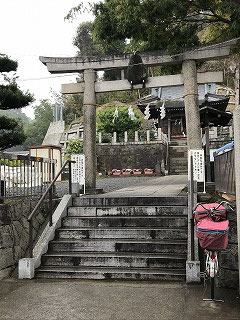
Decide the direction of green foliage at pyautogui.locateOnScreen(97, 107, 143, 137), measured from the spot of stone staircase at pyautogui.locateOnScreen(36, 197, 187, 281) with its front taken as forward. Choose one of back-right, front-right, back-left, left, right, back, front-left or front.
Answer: back

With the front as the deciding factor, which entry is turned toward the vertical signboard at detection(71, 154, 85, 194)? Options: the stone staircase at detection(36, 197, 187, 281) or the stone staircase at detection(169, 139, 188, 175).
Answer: the stone staircase at detection(169, 139, 188, 175)

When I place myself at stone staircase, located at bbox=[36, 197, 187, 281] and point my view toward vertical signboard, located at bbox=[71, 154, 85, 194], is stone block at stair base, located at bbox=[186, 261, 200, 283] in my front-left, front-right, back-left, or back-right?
back-right

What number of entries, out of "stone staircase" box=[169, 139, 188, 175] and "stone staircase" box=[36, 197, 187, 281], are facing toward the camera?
2

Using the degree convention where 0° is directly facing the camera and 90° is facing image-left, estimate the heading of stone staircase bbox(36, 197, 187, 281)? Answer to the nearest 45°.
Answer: approximately 0°
